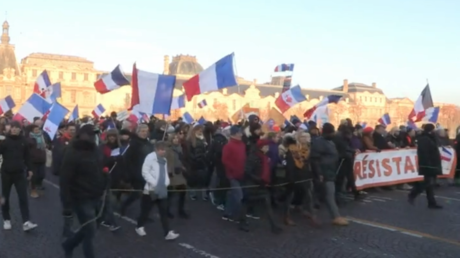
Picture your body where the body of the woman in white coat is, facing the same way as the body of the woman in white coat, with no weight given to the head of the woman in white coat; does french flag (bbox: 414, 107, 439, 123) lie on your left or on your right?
on your left

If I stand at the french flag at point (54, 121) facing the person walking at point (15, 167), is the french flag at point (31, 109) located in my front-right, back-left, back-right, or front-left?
back-right

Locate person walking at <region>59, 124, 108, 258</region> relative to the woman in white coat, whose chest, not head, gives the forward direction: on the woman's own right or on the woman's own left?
on the woman's own right

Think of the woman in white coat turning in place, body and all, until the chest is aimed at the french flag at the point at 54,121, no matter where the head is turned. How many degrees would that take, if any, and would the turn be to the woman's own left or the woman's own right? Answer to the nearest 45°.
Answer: approximately 180°

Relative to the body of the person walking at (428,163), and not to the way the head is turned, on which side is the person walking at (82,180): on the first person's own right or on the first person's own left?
on the first person's own right
